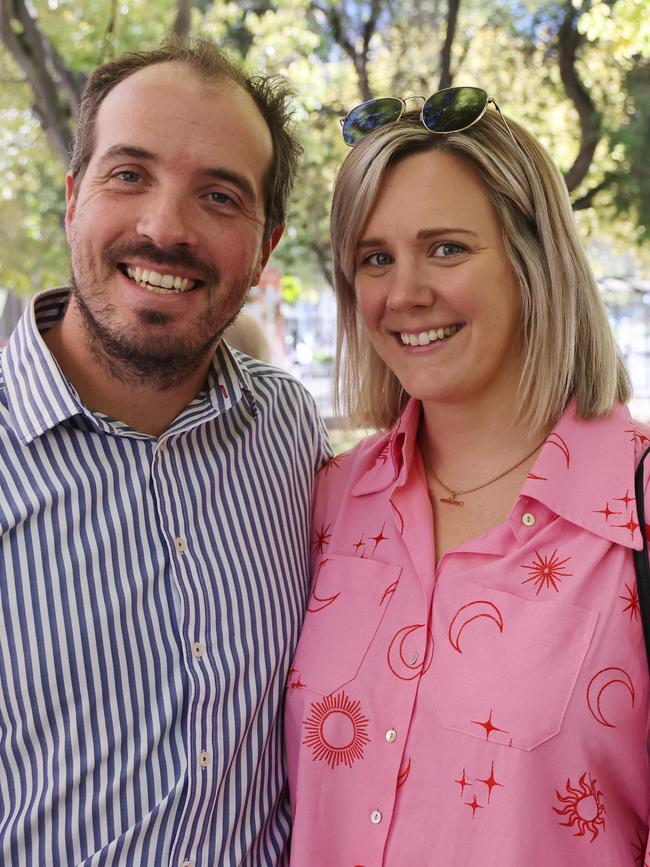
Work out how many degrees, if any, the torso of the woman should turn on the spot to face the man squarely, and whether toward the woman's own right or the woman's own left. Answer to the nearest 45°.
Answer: approximately 45° to the woman's own right

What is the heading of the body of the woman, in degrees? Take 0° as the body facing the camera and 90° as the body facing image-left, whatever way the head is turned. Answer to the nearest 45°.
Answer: approximately 45°
